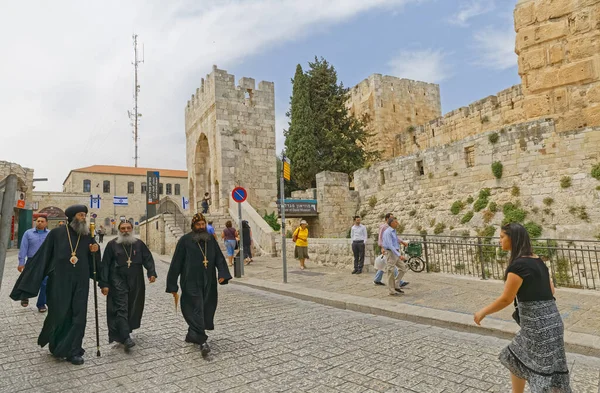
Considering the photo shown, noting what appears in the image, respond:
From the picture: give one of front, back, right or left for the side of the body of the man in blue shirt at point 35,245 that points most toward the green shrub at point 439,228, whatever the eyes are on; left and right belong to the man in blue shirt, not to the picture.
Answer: left

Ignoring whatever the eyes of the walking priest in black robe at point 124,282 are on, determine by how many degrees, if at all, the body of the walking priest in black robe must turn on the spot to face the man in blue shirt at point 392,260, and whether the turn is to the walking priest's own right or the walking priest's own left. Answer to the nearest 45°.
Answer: approximately 90° to the walking priest's own left

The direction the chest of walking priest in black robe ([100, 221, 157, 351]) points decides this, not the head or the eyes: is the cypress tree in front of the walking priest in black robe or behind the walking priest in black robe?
behind

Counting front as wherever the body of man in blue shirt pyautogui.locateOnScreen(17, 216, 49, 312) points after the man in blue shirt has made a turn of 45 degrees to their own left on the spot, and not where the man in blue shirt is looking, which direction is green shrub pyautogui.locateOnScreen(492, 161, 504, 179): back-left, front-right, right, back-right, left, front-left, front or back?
front-left

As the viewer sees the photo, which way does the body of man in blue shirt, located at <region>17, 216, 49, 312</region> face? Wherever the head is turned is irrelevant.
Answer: toward the camera

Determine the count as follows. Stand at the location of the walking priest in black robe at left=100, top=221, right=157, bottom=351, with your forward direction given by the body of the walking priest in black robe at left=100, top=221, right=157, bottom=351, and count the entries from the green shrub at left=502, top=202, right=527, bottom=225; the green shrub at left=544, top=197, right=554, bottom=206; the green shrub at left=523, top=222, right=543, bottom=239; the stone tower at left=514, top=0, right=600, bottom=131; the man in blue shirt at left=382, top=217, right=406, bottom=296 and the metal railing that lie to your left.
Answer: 6

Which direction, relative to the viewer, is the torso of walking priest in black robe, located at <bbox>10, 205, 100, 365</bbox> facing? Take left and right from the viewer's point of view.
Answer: facing the viewer and to the right of the viewer

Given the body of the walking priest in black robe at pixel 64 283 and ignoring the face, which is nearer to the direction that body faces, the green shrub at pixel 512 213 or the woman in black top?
the woman in black top

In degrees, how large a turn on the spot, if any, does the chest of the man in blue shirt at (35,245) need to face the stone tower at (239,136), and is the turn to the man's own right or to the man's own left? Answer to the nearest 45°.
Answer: approximately 135° to the man's own left

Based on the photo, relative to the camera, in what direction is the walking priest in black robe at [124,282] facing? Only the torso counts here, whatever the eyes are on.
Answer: toward the camera

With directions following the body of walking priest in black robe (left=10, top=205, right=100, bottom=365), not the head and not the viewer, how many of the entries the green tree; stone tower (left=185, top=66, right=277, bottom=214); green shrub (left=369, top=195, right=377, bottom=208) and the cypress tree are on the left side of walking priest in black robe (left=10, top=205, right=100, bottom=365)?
4

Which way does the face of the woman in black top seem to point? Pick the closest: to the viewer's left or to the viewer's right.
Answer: to the viewer's left

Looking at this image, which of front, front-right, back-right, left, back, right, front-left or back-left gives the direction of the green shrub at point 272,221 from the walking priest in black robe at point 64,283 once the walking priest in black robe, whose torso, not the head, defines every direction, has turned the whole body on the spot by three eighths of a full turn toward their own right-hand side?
back-right

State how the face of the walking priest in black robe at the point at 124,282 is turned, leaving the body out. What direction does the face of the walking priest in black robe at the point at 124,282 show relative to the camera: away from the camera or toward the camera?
toward the camera
